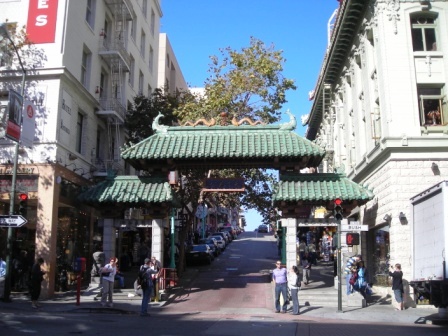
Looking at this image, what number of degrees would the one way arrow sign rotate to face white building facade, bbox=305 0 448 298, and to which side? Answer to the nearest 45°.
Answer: approximately 90° to its left

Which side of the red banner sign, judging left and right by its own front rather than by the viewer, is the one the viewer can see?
front

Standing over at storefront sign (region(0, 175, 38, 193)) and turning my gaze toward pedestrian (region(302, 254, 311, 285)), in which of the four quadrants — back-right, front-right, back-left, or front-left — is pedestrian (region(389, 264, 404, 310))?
front-right

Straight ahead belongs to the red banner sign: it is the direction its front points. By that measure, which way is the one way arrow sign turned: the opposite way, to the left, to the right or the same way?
the same way

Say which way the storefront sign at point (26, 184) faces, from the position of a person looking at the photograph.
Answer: facing the viewer
